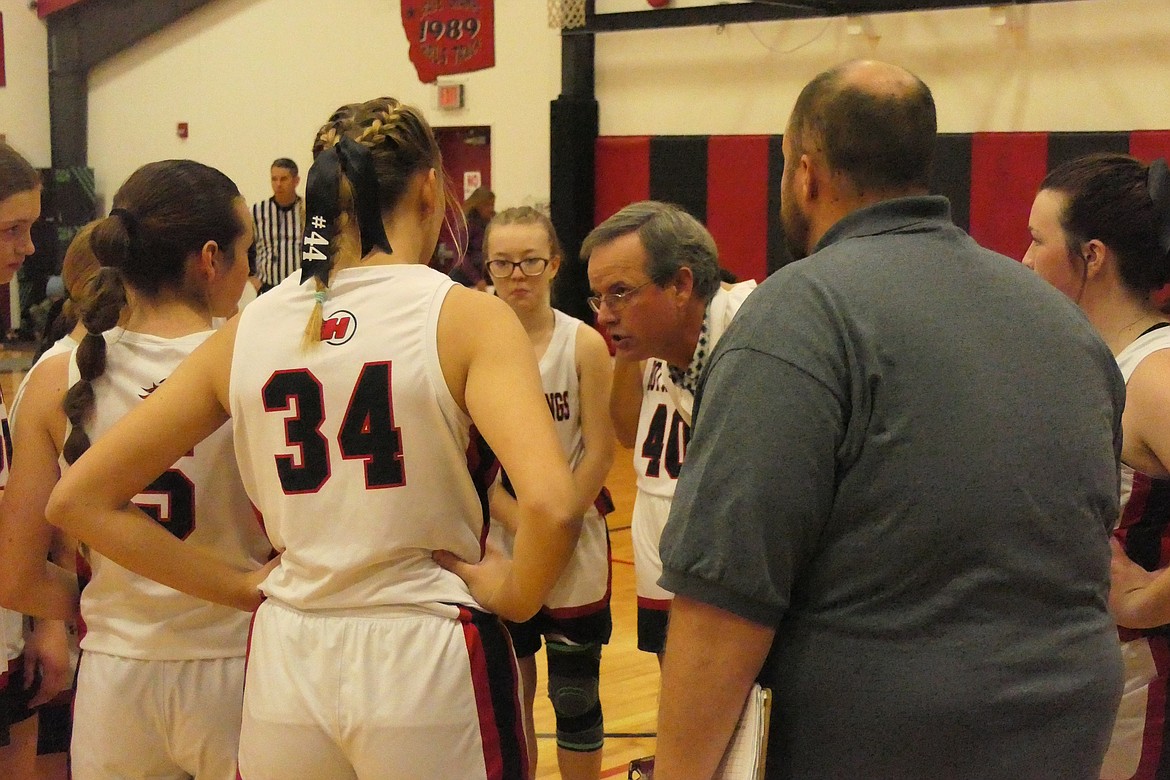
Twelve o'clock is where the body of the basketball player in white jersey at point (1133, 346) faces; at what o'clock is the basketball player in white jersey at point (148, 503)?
the basketball player in white jersey at point (148, 503) is roughly at 11 o'clock from the basketball player in white jersey at point (1133, 346).

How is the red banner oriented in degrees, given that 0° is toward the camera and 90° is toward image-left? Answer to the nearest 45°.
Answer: approximately 0°

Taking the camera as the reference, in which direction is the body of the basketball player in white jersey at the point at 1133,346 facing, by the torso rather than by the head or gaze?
to the viewer's left

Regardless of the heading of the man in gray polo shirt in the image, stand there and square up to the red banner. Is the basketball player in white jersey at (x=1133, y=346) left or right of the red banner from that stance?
right

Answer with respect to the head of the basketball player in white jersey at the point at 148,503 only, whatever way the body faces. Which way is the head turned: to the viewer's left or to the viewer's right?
to the viewer's right

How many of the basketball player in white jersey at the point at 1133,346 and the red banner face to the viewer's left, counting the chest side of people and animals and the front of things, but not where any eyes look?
1

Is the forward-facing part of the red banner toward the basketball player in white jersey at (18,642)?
yes

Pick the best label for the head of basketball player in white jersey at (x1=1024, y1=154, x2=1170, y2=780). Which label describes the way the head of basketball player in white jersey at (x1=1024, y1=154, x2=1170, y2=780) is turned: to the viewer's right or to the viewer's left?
to the viewer's left
